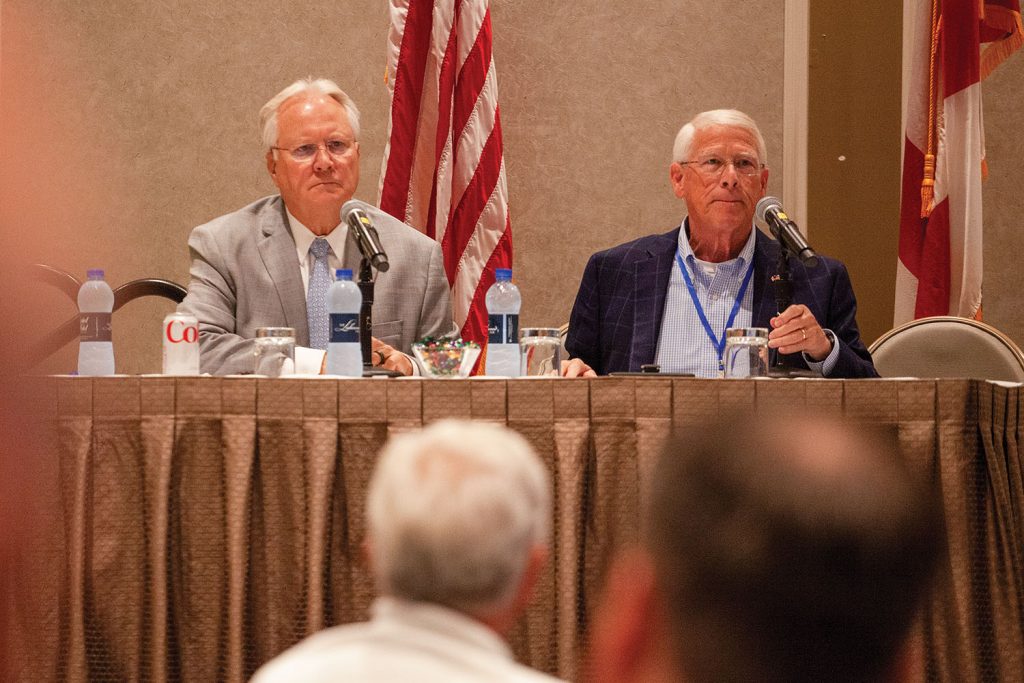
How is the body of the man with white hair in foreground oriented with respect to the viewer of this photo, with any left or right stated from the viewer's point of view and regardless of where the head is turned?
facing away from the viewer and to the right of the viewer

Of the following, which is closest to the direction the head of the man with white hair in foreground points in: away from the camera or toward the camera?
away from the camera

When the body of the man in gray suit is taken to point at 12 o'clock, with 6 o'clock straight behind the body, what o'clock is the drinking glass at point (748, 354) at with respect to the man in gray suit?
The drinking glass is roughly at 10 o'clock from the man in gray suit.

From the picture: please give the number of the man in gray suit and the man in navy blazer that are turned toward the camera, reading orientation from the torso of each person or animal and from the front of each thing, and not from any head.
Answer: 2

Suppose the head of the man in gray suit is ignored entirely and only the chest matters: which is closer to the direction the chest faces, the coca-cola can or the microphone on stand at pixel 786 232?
the coca-cola can

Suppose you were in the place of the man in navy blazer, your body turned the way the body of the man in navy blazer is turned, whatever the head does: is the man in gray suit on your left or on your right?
on your right

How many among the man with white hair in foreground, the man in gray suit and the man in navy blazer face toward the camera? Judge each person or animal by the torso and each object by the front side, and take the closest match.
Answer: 2

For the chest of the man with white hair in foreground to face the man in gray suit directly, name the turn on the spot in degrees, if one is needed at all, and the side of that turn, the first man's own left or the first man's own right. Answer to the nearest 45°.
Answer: approximately 45° to the first man's own left

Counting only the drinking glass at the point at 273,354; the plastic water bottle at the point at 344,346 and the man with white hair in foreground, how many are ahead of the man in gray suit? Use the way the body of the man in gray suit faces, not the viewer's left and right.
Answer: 3
